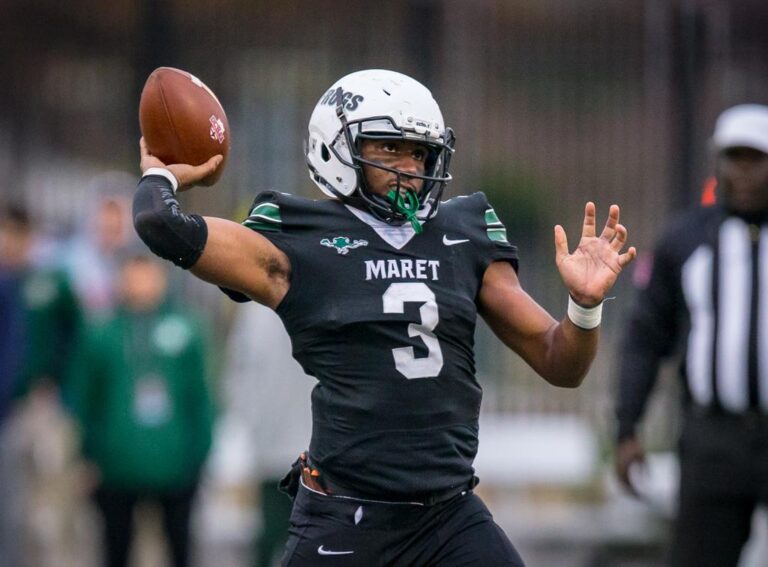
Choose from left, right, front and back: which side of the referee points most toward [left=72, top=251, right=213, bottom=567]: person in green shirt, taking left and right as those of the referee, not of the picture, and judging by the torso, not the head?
right

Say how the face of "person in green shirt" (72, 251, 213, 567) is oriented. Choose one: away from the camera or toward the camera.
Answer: toward the camera

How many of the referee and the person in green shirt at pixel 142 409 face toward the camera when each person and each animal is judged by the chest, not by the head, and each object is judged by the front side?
2

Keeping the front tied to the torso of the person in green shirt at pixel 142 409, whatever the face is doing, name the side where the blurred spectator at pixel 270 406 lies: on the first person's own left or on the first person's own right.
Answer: on the first person's own left

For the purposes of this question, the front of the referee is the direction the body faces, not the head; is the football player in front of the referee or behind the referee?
in front

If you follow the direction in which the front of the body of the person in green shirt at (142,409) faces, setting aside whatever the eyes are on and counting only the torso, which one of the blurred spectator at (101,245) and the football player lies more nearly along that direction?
the football player

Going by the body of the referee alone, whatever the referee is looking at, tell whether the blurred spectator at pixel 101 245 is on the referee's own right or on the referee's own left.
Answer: on the referee's own right

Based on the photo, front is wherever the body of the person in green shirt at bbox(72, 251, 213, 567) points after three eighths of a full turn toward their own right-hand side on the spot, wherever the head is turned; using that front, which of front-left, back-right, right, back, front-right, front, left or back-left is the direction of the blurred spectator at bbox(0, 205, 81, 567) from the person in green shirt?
front

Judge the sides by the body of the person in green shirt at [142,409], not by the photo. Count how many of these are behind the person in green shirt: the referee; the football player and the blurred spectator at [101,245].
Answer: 1

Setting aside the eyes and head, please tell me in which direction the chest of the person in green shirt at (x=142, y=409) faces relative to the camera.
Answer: toward the camera

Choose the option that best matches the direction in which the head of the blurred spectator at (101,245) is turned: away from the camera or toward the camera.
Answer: toward the camera

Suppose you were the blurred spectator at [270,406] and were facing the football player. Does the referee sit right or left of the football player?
left

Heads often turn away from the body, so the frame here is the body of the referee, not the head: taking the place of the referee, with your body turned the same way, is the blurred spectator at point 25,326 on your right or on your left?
on your right
